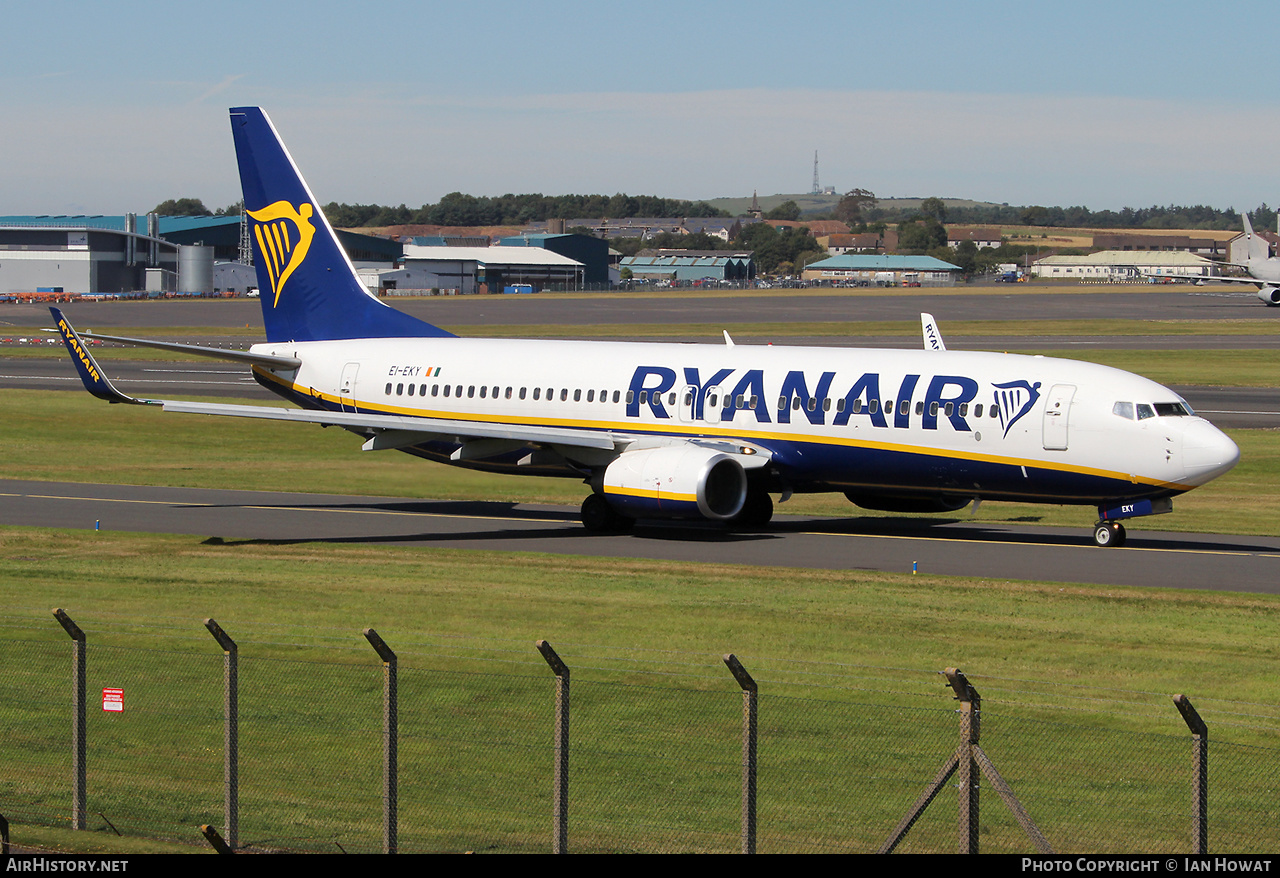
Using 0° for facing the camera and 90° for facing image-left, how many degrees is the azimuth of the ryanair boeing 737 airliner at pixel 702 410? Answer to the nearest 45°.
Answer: approximately 315°
